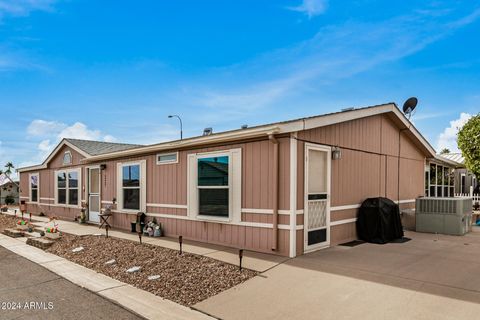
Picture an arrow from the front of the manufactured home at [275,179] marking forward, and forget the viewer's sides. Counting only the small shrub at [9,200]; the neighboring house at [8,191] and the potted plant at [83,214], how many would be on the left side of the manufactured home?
0

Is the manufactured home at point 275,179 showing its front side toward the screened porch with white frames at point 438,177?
no

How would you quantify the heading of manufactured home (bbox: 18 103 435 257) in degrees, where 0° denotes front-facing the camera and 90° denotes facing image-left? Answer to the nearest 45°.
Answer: approximately 45°

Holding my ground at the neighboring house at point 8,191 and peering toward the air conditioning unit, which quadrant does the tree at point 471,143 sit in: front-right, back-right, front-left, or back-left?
front-left

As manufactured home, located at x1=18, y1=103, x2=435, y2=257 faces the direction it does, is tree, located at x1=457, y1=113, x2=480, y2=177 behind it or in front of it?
behind

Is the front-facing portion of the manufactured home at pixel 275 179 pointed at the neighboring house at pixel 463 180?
no

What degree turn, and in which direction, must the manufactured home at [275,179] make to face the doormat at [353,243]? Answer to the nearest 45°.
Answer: approximately 135° to its left
